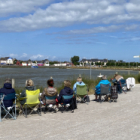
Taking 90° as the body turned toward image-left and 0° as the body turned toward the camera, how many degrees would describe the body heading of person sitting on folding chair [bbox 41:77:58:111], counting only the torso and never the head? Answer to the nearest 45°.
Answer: approximately 180°

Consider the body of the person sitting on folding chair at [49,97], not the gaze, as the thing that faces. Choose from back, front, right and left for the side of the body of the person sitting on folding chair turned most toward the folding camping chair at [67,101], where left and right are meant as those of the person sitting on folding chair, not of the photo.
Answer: right
